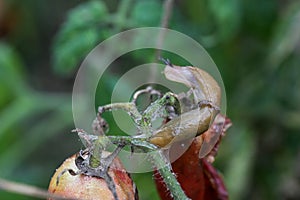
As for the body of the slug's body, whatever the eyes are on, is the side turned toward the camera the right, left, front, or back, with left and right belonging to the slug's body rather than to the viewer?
left

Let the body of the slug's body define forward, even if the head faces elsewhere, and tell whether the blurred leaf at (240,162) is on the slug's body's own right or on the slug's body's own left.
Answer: on the slug's body's own right

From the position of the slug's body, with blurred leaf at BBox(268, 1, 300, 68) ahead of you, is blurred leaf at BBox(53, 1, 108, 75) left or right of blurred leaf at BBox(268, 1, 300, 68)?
left

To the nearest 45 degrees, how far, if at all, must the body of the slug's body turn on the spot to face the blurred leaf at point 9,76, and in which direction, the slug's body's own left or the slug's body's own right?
approximately 45° to the slug's body's own right

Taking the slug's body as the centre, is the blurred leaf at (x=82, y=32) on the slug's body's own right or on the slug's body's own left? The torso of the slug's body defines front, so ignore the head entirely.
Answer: on the slug's body's own right

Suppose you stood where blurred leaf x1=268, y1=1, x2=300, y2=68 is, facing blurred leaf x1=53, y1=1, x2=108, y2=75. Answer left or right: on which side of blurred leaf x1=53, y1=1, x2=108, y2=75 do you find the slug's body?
left

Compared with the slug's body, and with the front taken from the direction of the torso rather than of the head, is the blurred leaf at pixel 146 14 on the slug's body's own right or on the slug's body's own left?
on the slug's body's own right
